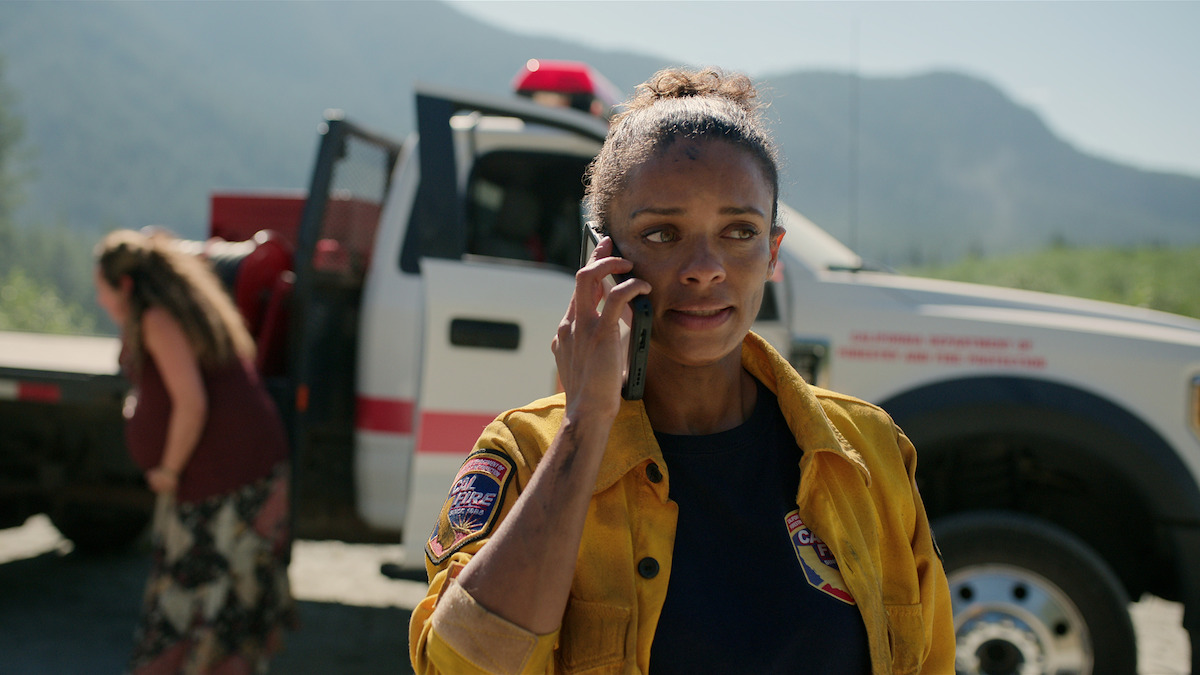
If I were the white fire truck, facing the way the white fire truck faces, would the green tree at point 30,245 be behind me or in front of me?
behind

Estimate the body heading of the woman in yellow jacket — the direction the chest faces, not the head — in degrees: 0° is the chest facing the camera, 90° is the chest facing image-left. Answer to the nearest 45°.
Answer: approximately 0°

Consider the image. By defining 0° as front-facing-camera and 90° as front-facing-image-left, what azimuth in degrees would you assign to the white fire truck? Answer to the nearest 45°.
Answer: approximately 315°

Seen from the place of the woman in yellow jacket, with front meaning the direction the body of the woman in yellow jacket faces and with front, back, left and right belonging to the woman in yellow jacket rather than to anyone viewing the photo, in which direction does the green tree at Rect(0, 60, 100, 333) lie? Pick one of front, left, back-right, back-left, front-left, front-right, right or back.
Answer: back-right

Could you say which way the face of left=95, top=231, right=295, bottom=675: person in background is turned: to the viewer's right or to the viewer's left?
to the viewer's left

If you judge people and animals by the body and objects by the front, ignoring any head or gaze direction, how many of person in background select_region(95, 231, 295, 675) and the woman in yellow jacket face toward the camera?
1

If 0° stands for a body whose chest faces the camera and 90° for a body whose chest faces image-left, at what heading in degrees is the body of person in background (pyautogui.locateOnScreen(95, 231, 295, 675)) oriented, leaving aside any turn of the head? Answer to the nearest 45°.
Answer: approximately 90°

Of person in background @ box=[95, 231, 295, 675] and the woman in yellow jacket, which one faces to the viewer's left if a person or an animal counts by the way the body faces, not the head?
the person in background

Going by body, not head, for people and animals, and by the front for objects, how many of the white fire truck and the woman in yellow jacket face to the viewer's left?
0

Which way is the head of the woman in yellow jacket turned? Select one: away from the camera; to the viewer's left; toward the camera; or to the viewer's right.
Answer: toward the camera
